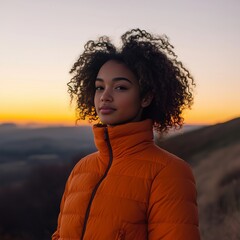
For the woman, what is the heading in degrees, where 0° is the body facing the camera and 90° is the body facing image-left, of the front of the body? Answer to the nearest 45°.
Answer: approximately 45°
